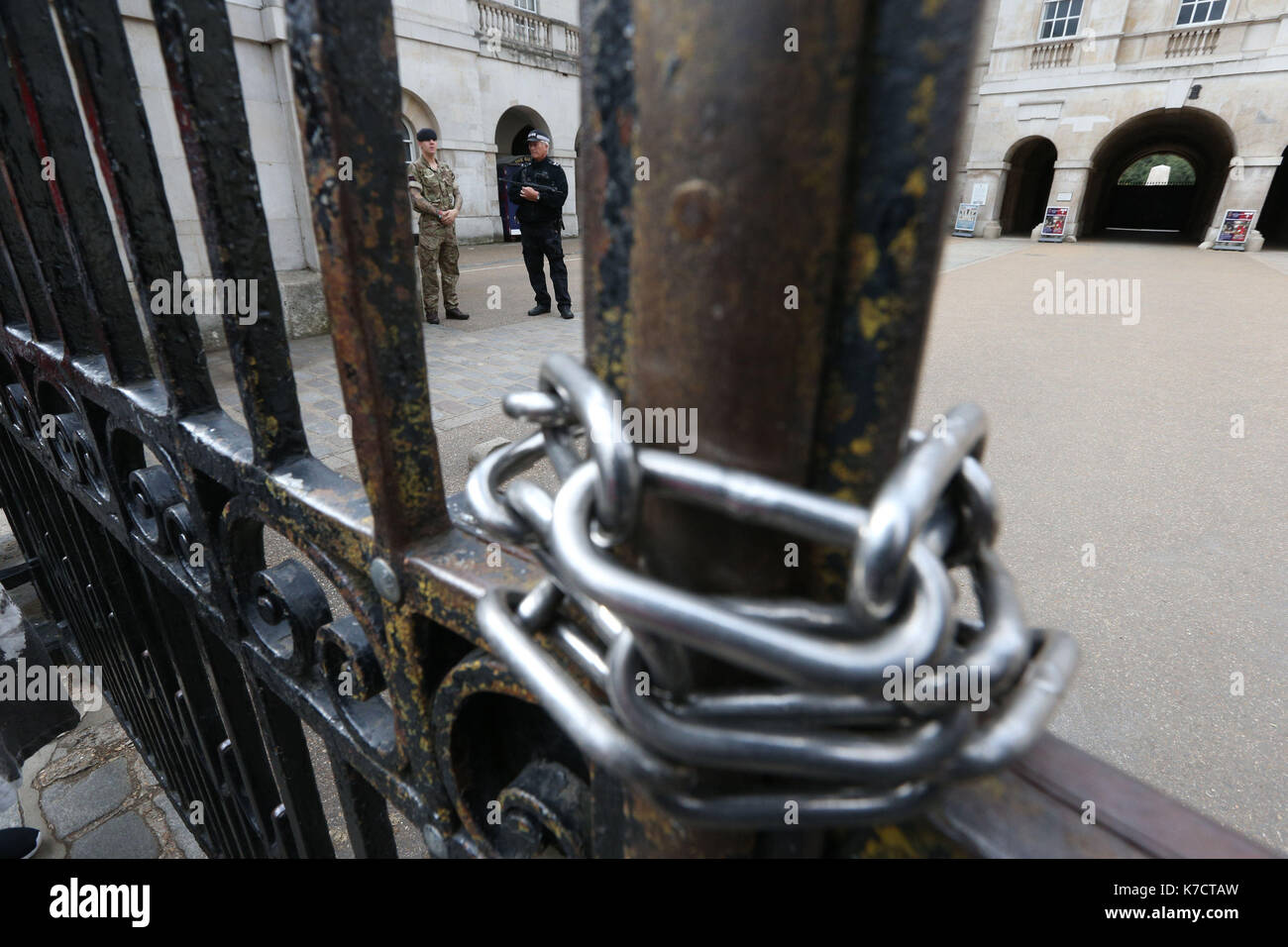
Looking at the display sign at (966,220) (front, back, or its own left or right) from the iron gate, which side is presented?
front

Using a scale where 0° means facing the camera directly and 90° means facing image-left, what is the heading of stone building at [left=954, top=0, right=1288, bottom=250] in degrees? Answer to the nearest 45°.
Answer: approximately 0°

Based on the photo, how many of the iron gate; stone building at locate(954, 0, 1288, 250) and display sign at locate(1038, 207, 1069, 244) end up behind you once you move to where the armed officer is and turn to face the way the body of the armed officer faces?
2

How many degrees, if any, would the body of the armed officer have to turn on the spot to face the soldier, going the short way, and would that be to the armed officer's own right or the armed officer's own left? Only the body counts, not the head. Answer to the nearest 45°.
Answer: approximately 45° to the armed officer's own right

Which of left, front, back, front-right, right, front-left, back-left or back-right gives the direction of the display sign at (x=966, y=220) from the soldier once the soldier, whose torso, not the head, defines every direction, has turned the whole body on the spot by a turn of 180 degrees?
right

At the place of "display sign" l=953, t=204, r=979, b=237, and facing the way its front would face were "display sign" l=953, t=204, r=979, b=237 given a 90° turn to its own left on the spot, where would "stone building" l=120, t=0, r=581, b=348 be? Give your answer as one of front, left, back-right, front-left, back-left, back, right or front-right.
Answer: back-right

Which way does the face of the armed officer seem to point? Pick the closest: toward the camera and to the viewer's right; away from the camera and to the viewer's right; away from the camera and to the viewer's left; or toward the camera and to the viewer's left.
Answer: toward the camera and to the viewer's left

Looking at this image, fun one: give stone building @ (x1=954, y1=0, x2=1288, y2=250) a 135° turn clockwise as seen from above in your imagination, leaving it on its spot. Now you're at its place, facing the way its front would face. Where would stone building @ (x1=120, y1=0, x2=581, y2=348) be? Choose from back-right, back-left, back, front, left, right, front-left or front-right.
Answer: left

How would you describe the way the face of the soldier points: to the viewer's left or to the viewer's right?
to the viewer's right

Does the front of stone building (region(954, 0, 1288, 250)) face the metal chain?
yes

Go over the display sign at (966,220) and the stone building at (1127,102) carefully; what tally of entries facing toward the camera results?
2

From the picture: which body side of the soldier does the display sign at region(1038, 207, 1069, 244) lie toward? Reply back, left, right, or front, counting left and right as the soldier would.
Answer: left

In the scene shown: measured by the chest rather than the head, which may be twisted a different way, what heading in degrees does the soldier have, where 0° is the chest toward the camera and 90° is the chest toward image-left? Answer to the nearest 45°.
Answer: approximately 315°
